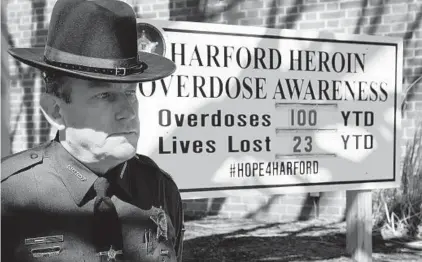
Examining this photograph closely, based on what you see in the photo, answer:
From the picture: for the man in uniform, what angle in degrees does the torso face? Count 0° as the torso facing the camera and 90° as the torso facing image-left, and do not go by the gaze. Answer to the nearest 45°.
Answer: approximately 315°

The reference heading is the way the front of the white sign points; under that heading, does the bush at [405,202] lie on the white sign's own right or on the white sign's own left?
on the white sign's own left

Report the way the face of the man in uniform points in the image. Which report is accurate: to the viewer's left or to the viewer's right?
to the viewer's right

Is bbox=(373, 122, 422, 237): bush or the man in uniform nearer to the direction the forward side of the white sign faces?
the man in uniform

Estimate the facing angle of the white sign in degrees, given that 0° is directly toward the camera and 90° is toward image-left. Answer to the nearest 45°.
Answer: approximately 315°

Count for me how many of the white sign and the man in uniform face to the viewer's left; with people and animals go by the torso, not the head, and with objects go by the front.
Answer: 0

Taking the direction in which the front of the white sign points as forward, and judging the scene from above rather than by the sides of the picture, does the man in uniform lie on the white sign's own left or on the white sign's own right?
on the white sign's own right

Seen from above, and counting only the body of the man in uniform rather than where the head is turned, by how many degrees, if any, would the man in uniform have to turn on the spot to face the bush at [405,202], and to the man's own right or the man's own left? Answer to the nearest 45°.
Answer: approximately 90° to the man's own left
